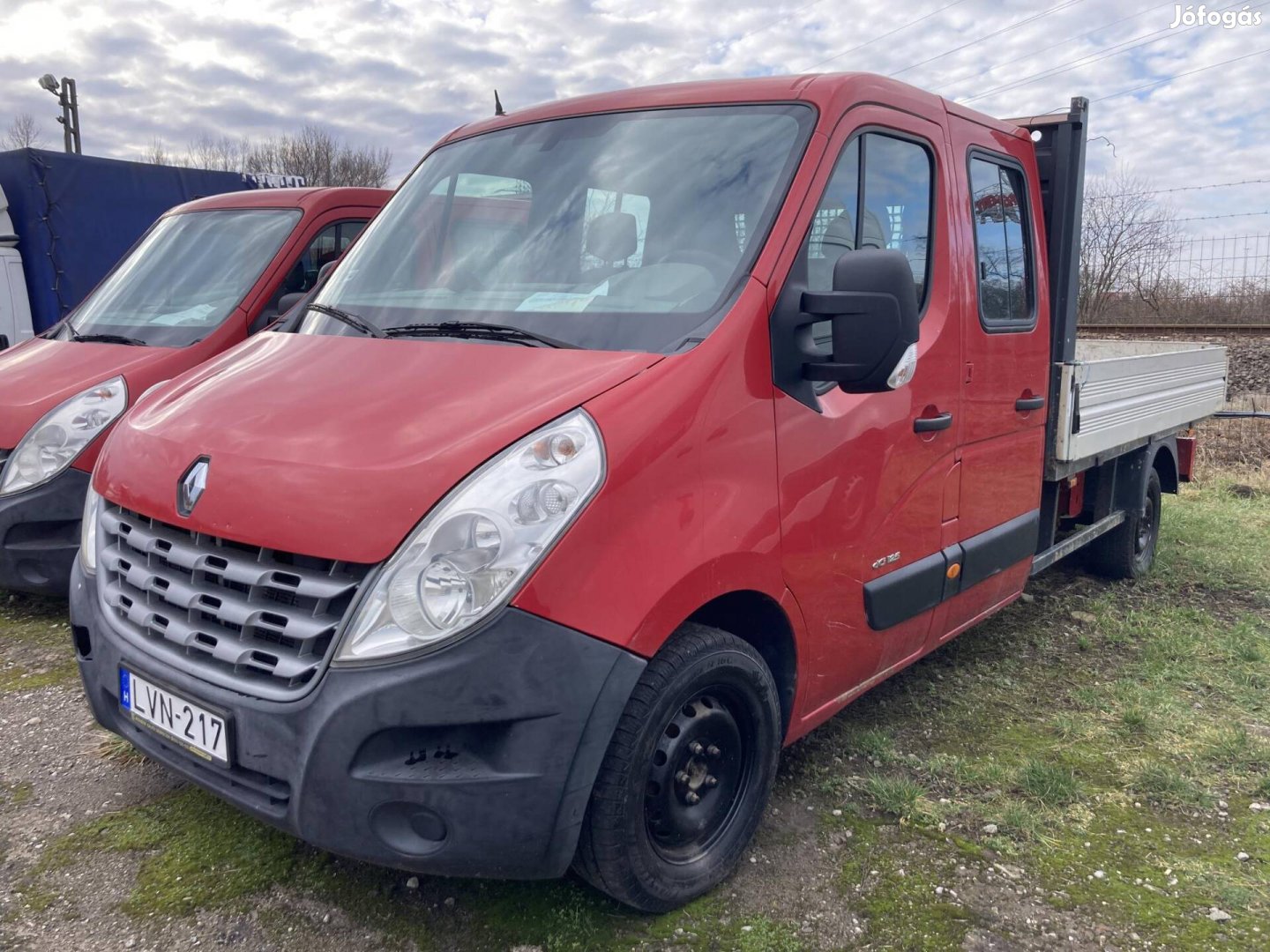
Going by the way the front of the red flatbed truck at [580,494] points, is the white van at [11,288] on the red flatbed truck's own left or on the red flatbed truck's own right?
on the red flatbed truck's own right

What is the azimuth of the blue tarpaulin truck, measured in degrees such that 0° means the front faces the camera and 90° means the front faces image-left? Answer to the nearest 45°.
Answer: approximately 45°

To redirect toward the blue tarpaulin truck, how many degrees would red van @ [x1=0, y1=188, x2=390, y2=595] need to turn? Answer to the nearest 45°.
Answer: approximately 135° to its right

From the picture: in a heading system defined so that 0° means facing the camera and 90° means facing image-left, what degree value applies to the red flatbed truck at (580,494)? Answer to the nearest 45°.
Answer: approximately 45°

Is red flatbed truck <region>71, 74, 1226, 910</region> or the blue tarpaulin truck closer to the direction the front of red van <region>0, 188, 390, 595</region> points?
the red flatbed truck

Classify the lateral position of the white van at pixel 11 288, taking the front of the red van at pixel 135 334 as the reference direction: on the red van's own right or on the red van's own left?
on the red van's own right

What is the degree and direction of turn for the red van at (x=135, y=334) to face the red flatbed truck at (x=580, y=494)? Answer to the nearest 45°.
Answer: approximately 45° to its left

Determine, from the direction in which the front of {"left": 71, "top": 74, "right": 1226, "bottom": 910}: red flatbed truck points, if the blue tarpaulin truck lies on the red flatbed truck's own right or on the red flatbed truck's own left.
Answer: on the red flatbed truck's own right
